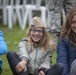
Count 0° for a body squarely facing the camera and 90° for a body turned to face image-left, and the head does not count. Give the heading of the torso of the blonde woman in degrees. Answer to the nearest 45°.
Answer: approximately 0°
